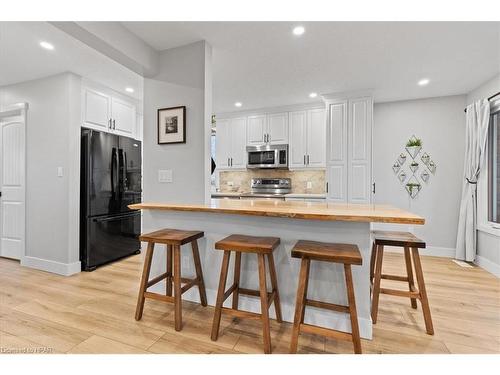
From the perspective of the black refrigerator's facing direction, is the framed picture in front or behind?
in front

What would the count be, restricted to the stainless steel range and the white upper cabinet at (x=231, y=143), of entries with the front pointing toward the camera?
2

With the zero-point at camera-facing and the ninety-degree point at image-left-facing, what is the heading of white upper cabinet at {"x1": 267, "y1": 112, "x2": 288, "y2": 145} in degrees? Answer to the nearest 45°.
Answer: approximately 0°

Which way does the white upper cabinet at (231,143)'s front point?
toward the camera

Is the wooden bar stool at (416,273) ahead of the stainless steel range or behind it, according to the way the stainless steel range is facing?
ahead

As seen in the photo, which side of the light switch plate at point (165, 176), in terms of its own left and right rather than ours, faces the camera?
front

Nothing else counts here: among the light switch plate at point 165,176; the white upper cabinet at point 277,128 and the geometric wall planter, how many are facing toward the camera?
3

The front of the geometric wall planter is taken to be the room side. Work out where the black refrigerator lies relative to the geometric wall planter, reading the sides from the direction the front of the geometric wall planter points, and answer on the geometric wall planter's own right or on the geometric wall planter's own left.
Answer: on the geometric wall planter's own right

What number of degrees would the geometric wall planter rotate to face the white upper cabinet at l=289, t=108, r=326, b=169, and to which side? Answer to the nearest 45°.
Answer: approximately 90° to its right

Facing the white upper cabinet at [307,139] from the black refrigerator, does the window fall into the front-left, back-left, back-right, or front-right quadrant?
front-right

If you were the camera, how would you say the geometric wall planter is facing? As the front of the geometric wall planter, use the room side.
facing the viewer
